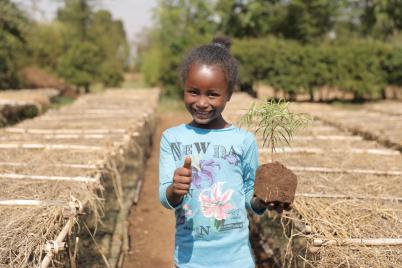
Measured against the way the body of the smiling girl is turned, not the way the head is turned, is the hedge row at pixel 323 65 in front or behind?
behind

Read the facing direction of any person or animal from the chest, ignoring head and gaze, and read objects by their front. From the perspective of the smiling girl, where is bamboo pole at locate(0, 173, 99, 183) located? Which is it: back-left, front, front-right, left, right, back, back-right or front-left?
back-right

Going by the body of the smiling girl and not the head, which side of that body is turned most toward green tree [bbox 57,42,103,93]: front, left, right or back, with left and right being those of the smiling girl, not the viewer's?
back

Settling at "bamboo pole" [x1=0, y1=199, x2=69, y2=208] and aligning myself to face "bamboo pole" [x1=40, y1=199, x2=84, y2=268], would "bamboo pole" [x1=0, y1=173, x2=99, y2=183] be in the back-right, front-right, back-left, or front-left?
back-left

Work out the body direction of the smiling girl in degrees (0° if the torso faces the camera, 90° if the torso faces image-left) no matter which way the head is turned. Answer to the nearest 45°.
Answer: approximately 0°

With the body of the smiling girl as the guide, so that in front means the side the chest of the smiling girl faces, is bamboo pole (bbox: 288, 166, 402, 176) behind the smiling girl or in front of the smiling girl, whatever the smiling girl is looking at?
behind

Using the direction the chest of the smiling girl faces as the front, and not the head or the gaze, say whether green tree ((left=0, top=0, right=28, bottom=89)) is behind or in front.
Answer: behind

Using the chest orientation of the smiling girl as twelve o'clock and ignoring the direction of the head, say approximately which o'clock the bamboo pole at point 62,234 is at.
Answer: The bamboo pole is roughly at 4 o'clock from the smiling girl.
